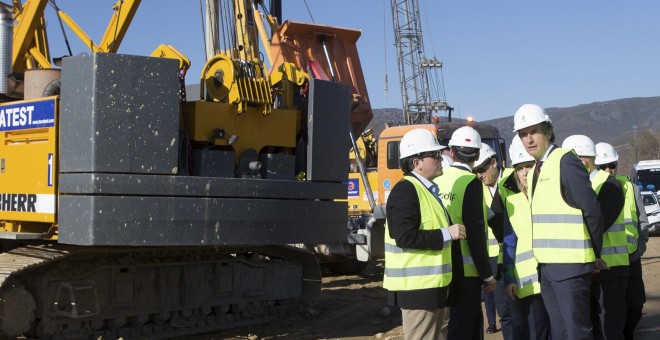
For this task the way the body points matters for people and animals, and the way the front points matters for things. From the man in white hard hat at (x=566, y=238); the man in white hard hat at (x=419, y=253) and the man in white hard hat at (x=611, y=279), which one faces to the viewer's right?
the man in white hard hat at (x=419, y=253)

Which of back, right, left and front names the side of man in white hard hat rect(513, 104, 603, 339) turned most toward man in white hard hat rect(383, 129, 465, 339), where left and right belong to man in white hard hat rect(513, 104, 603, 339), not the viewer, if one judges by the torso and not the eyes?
front

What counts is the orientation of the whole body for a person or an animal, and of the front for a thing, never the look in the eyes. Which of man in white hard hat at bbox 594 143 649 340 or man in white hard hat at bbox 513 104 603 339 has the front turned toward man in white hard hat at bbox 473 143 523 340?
man in white hard hat at bbox 594 143 649 340

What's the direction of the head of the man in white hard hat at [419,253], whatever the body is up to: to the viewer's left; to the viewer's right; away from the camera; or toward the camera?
to the viewer's right

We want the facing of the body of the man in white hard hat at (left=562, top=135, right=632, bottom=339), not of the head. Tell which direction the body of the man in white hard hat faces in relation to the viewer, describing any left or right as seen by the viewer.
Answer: facing to the left of the viewer

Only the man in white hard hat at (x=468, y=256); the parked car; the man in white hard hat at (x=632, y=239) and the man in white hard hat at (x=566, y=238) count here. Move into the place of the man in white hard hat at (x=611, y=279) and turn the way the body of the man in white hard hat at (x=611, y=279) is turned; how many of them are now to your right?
2

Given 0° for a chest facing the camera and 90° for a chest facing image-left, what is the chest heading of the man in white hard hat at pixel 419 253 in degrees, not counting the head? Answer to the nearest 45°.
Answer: approximately 270°
